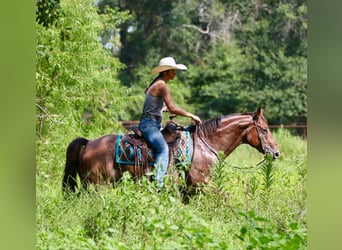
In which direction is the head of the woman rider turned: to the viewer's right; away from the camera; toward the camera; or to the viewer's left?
to the viewer's right

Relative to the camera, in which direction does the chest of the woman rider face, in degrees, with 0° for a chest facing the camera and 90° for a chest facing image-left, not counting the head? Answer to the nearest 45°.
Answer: approximately 270°

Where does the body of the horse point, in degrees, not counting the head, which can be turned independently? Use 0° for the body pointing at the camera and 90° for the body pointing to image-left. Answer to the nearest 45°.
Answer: approximately 270°
